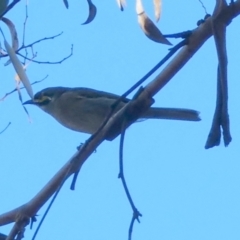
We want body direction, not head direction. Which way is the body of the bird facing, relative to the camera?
to the viewer's left
